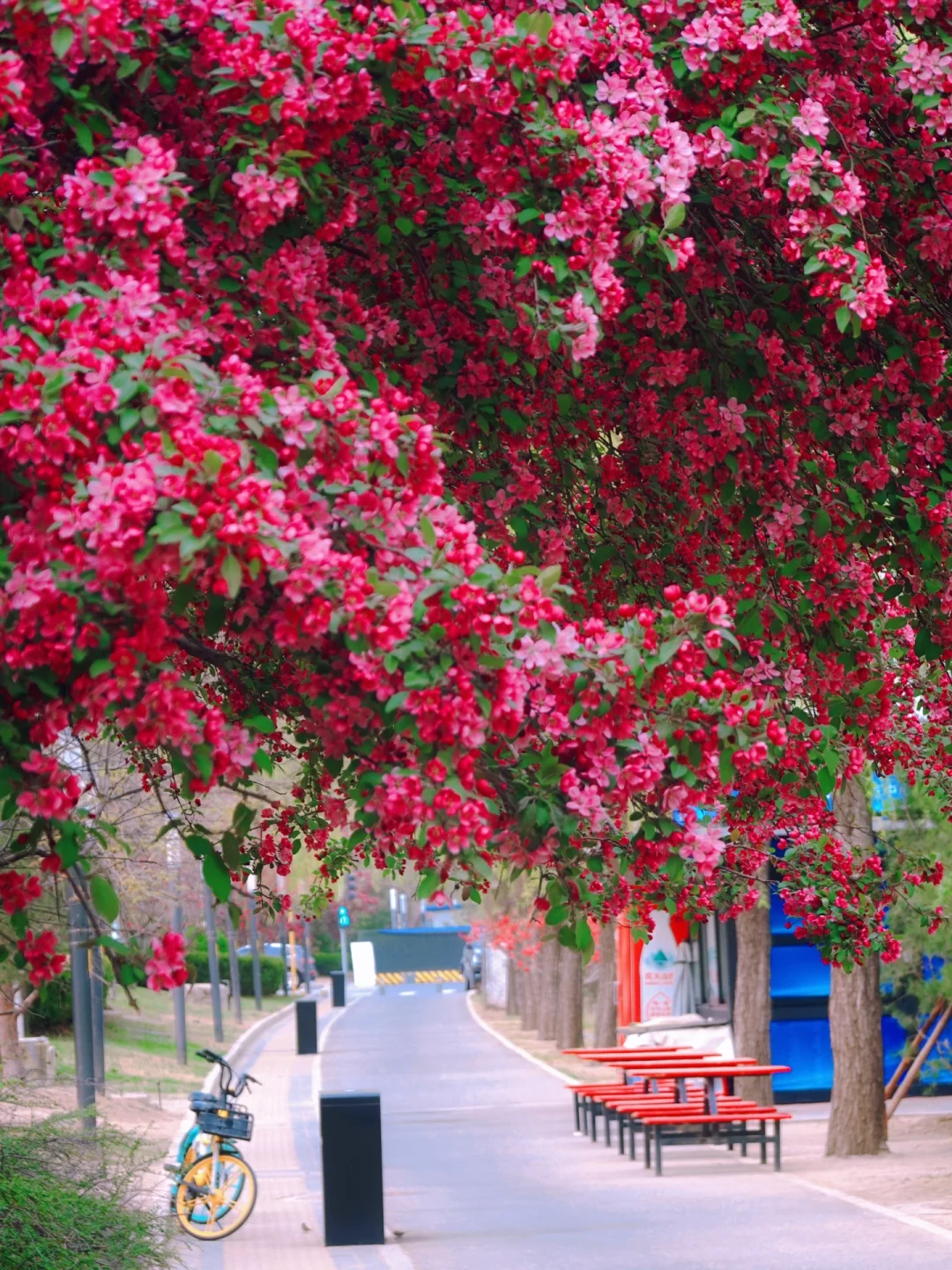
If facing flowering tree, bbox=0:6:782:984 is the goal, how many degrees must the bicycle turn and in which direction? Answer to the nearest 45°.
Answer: approximately 45° to its right

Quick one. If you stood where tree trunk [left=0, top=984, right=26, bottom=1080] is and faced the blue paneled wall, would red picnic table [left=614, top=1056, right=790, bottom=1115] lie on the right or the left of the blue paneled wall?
right

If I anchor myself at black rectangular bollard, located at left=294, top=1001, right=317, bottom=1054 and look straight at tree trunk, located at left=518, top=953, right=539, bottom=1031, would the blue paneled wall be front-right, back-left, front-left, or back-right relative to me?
back-right
